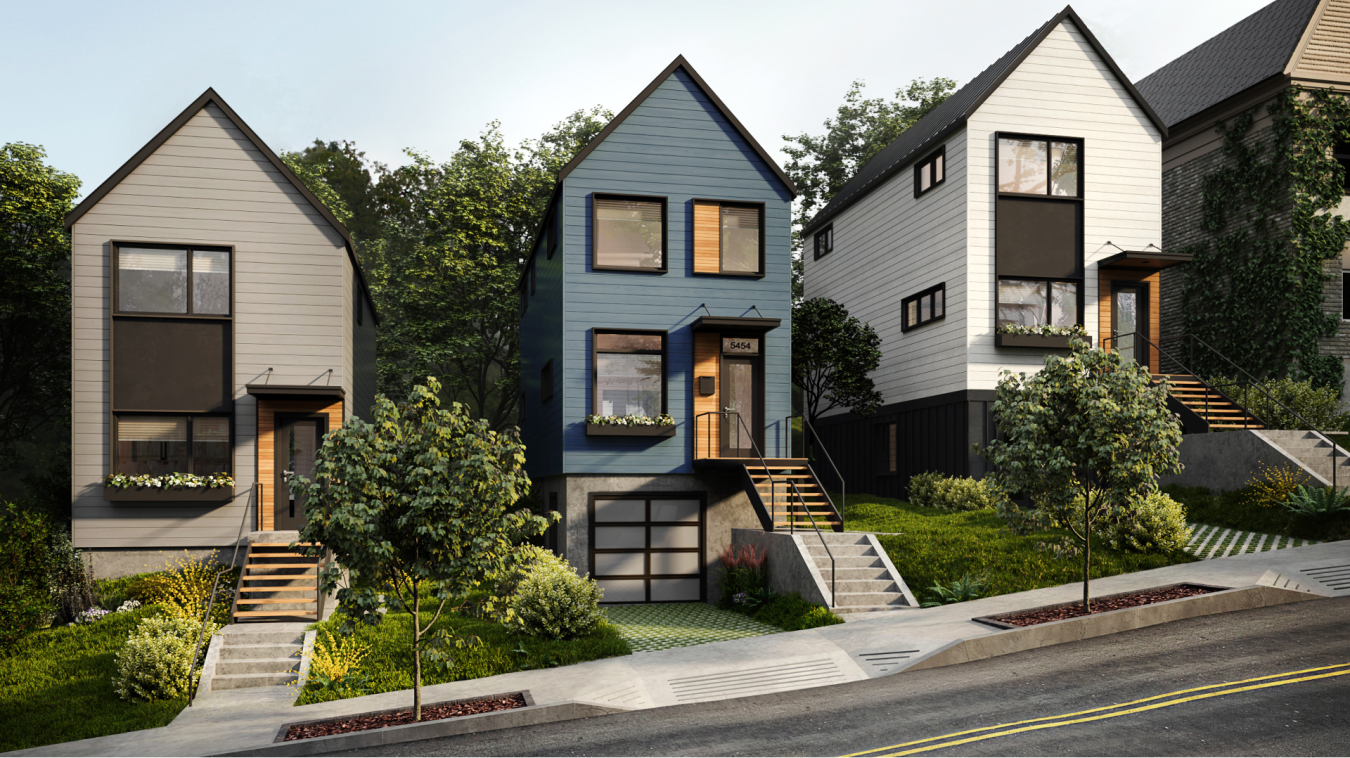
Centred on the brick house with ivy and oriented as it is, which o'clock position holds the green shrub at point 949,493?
The green shrub is roughly at 3 o'clock from the brick house with ivy.

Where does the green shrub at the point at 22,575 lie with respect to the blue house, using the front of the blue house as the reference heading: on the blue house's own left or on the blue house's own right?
on the blue house's own right

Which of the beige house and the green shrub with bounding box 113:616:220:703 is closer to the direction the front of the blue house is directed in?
the green shrub

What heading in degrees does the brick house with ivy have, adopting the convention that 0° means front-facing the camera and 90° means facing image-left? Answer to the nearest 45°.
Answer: approximately 315°

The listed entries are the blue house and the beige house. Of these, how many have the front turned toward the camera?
2

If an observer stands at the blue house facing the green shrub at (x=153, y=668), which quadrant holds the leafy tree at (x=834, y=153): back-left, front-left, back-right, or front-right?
back-right

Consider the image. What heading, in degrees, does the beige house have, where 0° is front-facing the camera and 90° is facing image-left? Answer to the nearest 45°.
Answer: approximately 0°
